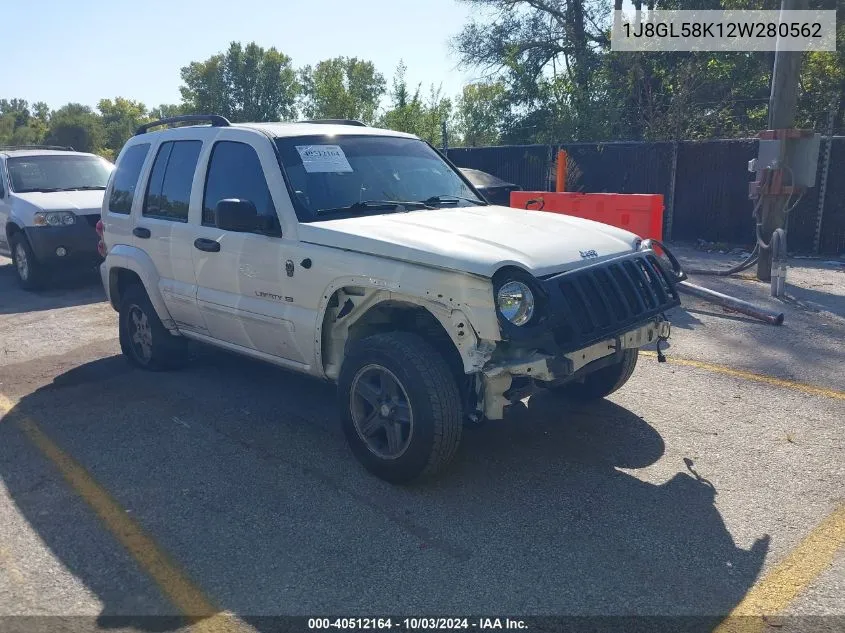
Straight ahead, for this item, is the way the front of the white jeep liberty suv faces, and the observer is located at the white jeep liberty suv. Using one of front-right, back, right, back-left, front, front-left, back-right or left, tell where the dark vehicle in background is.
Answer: back-left

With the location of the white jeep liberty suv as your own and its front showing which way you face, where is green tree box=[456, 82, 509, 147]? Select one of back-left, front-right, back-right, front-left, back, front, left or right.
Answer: back-left

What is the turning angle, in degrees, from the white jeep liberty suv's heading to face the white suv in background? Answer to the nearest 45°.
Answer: approximately 180°

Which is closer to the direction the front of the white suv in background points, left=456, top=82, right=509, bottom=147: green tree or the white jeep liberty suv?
the white jeep liberty suv

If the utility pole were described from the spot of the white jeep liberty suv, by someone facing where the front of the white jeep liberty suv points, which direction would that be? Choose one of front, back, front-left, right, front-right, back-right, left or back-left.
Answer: left

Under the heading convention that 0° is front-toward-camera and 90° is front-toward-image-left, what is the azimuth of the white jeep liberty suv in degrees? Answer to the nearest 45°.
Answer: approximately 315°

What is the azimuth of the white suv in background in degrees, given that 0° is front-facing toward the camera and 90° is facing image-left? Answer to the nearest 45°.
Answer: approximately 315°

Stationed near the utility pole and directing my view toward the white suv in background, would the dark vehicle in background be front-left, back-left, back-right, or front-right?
front-right

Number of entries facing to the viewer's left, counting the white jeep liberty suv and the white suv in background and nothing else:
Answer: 0

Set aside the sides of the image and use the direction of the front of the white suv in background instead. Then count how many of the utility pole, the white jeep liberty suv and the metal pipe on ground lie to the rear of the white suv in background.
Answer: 0

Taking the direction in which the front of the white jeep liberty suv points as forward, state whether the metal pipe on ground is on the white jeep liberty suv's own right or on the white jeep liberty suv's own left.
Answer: on the white jeep liberty suv's own left

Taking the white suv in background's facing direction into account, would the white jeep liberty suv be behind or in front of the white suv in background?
in front

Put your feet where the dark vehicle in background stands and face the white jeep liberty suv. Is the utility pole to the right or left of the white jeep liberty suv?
left

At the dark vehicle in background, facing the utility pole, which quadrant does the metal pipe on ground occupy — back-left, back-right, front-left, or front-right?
front-right

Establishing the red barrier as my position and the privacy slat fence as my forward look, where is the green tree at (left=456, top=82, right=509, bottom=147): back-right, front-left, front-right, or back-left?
front-left

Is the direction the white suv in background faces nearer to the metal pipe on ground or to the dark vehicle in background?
the metal pipe on ground

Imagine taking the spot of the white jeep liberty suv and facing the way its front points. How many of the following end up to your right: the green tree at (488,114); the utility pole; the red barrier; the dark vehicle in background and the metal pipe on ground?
0
